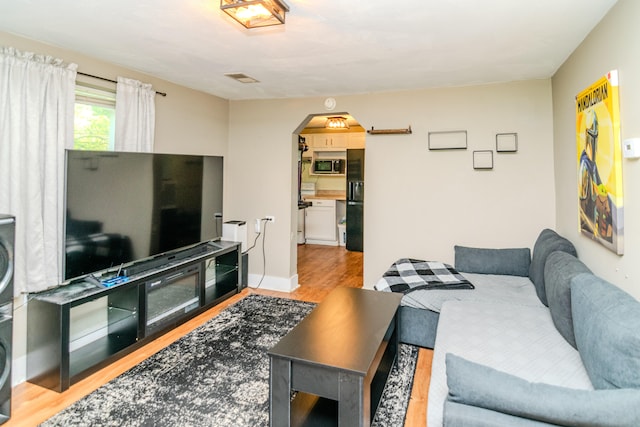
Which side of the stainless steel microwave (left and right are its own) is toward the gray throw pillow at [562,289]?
front

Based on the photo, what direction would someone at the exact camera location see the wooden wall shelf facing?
facing the viewer

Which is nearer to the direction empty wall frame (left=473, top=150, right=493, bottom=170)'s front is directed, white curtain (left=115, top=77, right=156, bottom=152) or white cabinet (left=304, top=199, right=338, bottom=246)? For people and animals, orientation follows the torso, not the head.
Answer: the white curtain

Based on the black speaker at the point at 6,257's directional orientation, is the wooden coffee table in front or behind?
in front

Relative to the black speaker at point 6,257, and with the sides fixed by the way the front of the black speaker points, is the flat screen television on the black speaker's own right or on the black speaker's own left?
on the black speaker's own left

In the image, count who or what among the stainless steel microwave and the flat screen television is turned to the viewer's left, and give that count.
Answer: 0

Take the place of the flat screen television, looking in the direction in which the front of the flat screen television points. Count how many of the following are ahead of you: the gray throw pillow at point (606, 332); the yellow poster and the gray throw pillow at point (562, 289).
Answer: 3

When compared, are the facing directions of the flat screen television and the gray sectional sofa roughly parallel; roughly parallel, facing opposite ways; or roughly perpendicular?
roughly parallel, facing opposite ways

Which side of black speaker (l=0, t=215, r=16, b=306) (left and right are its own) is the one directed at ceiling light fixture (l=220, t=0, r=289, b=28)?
front

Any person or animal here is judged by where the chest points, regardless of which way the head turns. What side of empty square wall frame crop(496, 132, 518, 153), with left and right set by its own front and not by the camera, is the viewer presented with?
front

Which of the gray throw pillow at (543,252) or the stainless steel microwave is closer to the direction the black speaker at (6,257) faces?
the gray throw pillow

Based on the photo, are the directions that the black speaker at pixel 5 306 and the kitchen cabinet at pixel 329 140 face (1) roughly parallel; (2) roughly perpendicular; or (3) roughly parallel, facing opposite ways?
roughly perpendicular

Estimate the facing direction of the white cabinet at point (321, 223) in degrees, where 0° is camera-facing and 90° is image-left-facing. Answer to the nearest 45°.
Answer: approximately 0°

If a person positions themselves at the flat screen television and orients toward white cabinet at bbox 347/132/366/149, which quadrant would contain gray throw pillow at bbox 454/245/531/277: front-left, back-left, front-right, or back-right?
front-right

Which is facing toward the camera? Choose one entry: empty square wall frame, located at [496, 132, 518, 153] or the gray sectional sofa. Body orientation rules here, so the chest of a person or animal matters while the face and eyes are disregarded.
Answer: the empty square wall frame
